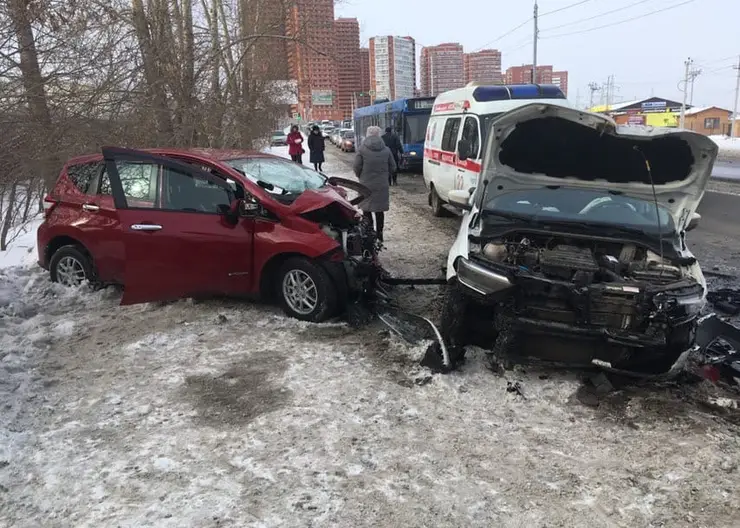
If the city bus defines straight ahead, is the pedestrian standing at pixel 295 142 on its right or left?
on its right

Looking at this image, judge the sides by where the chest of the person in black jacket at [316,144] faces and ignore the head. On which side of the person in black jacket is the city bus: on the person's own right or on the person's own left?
on the person's own left

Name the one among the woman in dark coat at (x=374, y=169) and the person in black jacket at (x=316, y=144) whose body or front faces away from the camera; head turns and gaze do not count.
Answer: the woman in dark coat

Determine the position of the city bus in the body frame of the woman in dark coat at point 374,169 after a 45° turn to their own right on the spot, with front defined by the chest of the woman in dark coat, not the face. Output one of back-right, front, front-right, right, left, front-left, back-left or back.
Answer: front-left

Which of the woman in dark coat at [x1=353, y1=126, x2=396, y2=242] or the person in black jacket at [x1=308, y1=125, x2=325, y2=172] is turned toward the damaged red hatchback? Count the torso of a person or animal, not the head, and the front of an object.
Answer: the person in black jacket

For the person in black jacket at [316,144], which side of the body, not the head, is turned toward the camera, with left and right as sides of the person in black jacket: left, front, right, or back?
front

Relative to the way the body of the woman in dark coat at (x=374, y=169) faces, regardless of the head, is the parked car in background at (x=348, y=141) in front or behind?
in front

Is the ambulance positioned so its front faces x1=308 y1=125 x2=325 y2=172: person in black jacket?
no

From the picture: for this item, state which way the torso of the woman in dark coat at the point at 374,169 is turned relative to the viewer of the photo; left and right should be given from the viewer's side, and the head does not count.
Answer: facing away from the viewer

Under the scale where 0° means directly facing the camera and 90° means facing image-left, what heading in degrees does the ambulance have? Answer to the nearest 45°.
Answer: approximately 315°

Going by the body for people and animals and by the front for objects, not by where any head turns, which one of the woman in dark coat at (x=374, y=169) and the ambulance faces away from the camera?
the woman in dark coat

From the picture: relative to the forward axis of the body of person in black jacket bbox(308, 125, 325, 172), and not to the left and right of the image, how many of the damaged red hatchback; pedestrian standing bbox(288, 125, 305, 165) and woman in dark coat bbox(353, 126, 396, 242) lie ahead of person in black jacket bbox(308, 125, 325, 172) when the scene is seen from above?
2

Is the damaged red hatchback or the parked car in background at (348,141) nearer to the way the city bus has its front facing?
the damaged red hatchback

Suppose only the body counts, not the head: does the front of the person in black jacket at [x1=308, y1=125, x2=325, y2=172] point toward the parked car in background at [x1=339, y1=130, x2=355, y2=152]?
no

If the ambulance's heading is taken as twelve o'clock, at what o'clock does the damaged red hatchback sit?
The damaged red hatchback is roughly at 2 o'clock from the ambulance.

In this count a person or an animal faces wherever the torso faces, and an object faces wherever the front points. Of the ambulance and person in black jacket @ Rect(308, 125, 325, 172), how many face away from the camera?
0

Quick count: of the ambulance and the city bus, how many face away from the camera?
0

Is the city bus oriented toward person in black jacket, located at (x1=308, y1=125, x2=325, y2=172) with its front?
no

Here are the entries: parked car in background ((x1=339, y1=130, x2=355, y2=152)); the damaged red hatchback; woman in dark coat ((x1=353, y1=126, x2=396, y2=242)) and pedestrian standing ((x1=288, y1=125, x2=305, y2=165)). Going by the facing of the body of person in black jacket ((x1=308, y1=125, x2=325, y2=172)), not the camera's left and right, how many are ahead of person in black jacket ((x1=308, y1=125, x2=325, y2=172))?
2
